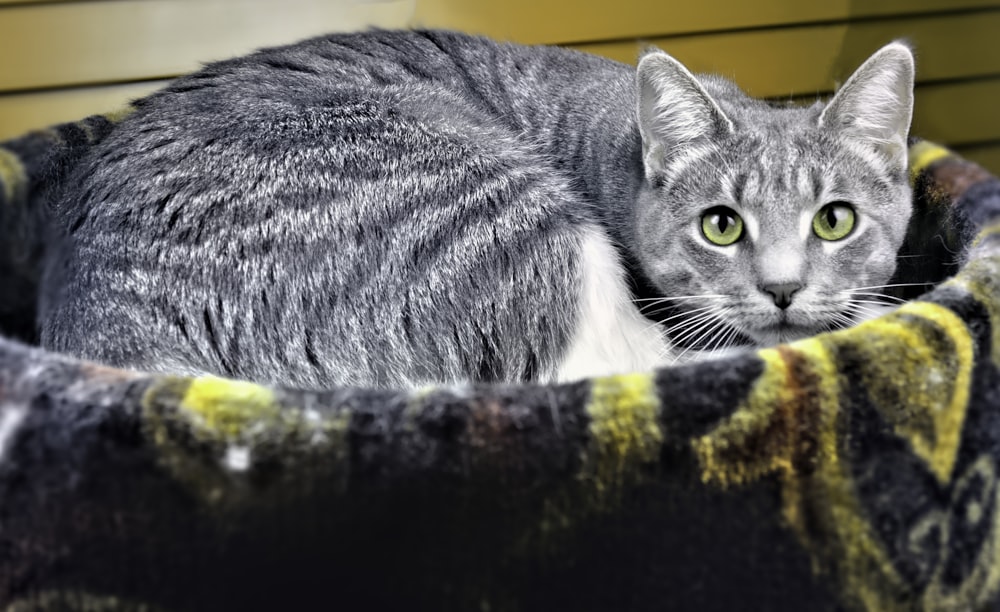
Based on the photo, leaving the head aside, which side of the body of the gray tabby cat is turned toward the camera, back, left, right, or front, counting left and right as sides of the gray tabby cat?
right
